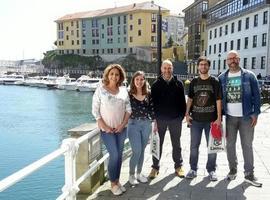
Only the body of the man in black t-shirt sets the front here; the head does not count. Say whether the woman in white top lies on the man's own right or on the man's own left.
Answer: on the man's own right

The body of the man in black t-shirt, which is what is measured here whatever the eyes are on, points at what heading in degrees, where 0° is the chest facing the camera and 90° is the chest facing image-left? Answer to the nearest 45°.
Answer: approximately 0°

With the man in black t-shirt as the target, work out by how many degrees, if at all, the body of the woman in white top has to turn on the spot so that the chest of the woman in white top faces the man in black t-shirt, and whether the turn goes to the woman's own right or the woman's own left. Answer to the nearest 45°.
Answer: approximately 135° to the woman's own left

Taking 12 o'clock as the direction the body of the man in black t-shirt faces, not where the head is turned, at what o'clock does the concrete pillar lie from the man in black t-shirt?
The concrete pillar is roughly at 2 o'clock from the man in black t-shirt.
